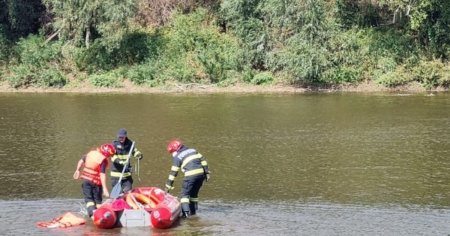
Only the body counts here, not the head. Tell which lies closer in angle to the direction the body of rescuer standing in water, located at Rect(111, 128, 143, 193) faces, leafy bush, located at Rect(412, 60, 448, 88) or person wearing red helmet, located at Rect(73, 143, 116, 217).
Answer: the person wearing red helmet

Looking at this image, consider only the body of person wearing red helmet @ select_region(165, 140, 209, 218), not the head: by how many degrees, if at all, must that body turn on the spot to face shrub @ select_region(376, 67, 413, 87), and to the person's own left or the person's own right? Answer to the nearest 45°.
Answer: approximately 90° to the person's own right

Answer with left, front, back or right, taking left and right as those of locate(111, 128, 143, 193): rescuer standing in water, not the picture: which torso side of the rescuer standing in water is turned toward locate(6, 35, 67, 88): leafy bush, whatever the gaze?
back

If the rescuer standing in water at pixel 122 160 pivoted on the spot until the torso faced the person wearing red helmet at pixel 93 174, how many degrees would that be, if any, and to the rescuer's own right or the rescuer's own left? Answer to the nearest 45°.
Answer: approximately 45° to the rescuer's own right

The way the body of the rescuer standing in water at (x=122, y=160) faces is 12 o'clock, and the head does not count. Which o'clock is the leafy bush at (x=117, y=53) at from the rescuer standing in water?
The leafy bush is roughly at 6 o'clock from the rescuer standing in water.

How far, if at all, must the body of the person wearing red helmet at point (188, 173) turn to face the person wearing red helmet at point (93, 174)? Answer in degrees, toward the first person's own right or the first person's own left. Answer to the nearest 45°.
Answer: approximately 45° to the first person's own left

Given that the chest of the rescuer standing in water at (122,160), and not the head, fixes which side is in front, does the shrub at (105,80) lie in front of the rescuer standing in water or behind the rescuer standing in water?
behind

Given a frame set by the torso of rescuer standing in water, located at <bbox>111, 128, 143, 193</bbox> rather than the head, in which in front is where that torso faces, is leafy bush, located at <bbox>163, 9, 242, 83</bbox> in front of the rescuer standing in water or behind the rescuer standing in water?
behind

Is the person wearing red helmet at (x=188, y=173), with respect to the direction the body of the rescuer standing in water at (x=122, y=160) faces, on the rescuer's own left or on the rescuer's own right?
on the rescuer's own left

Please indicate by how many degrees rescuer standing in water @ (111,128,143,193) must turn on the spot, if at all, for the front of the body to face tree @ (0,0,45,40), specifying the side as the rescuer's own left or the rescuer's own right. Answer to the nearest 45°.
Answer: approximately 180°

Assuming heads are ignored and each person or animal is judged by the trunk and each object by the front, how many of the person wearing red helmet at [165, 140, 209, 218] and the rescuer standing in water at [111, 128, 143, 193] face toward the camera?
1

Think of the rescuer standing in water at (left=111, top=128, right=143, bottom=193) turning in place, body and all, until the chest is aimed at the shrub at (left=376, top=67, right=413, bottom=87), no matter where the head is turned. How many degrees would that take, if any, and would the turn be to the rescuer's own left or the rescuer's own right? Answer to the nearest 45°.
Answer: approximately 135° to the rescuer's own left

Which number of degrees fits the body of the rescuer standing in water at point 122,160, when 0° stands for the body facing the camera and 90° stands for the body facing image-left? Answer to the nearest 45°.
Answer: approximately 0°

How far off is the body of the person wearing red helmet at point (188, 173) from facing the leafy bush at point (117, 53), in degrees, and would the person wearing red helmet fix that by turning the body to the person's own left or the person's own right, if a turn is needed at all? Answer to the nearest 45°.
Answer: approximately 45° to the person's own right

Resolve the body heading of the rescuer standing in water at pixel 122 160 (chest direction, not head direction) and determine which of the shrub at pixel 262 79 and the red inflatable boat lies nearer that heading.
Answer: the red inflatable boat

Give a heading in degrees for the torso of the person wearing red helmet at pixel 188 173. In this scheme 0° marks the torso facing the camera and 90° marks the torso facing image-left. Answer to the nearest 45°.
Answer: approximately 135°
